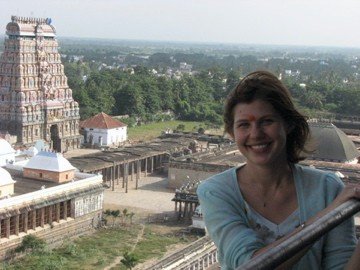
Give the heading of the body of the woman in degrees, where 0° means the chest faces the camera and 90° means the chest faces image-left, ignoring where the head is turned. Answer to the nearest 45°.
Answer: approximately 0°

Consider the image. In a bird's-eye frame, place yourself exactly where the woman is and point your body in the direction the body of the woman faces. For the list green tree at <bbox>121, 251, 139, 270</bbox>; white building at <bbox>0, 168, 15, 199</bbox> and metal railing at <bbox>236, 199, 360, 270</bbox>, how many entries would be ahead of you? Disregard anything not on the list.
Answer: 1

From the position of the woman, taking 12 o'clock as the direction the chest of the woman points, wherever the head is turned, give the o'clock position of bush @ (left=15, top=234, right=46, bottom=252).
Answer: The bush is roughly at 5 o'clock from the woman.

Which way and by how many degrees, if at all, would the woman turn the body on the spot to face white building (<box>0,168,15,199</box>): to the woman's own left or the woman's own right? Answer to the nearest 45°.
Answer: approximately 135° to the woman's own right

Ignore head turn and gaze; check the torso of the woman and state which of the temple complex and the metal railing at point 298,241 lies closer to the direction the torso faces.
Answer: the metal railing

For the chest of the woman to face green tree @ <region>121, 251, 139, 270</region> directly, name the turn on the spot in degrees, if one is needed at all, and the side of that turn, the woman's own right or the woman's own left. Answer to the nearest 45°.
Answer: approximately 180°

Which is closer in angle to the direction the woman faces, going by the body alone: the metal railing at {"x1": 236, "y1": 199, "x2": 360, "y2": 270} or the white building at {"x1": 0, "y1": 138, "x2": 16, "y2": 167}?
the metal railing

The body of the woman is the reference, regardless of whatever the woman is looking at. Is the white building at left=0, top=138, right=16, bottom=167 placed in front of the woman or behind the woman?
behind

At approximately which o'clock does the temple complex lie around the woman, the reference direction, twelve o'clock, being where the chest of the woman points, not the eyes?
The temple complex is roughly at 5 o'clock from the woman.
